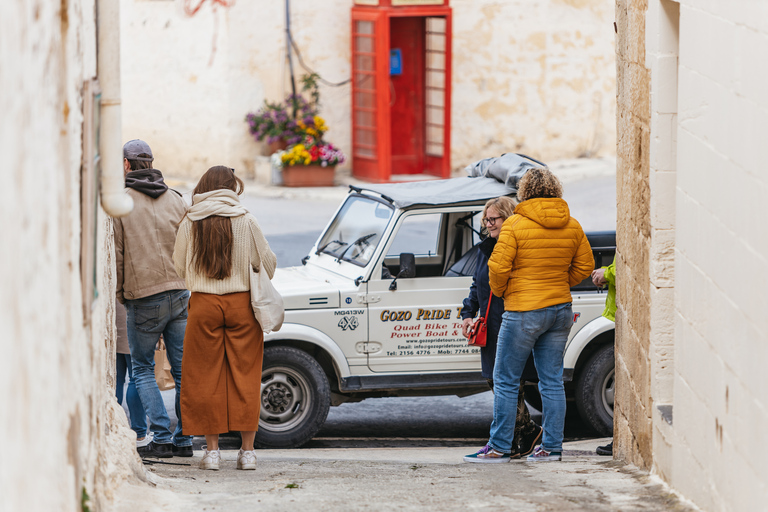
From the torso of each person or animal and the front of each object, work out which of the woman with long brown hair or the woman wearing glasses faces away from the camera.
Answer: the woman with long brown hair

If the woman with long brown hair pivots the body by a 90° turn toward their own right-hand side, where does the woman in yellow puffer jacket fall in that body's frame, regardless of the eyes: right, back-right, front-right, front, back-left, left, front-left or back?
front

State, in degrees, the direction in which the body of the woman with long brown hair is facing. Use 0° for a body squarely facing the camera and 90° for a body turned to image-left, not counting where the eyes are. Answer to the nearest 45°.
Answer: approximately 180°

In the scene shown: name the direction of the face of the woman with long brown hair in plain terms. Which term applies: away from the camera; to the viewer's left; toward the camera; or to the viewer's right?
away from the camera

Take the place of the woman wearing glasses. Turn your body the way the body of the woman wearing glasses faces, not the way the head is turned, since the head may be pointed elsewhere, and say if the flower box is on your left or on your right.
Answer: on your right

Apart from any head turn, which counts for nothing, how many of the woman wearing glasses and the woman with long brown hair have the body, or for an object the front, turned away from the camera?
1

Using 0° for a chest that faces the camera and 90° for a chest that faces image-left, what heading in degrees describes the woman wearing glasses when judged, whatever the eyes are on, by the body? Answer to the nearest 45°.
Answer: approximately 45°

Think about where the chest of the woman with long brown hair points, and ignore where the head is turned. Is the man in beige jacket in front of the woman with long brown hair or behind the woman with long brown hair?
in front

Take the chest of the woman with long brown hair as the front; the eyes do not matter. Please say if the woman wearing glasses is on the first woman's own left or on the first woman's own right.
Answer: on the first woman's own right
